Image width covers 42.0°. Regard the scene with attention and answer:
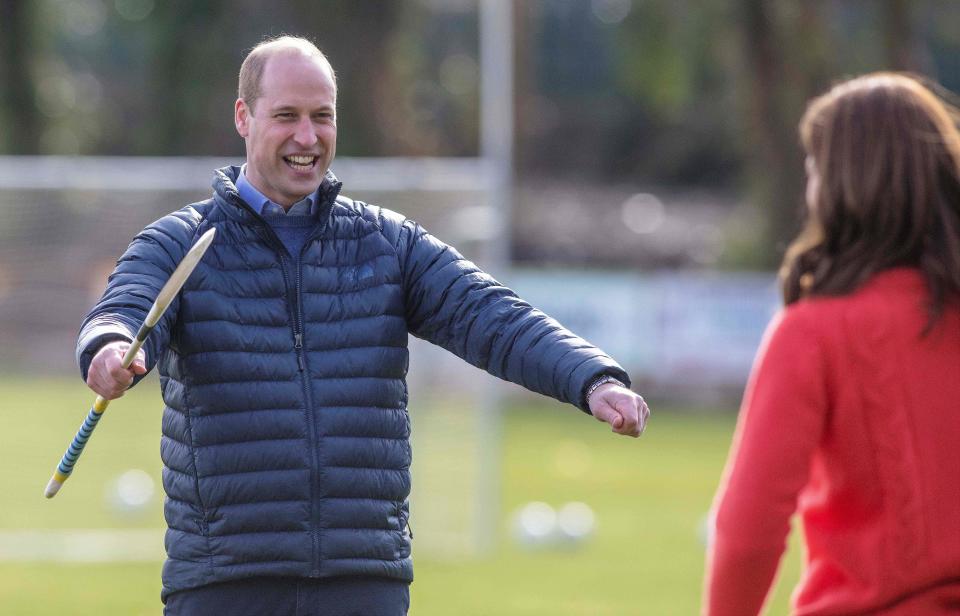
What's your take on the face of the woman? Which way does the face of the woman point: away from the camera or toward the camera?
away from the camera

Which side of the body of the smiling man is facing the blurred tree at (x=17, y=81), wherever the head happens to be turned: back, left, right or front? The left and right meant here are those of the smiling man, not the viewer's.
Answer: back

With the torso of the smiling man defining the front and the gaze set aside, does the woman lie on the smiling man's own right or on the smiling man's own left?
on the smiling man's own left

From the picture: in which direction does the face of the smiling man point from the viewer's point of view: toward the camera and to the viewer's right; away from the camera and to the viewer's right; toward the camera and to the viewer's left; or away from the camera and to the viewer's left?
toward the camera and to the viewer's right

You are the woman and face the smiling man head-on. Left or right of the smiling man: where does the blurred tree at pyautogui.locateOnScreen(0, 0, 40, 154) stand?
right

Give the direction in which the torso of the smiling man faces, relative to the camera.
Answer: toward the camera

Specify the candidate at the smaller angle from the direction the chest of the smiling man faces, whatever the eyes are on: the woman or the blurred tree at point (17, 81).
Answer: the woman
